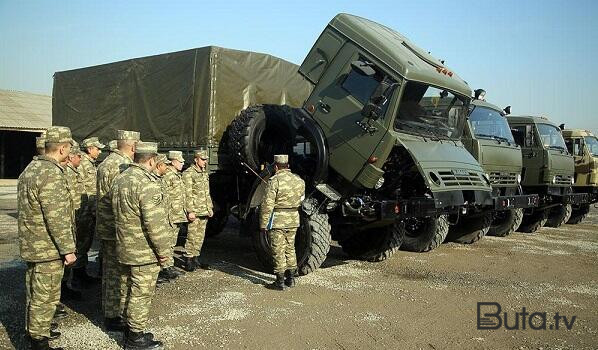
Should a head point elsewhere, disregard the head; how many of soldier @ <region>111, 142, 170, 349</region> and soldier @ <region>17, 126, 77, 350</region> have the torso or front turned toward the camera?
0

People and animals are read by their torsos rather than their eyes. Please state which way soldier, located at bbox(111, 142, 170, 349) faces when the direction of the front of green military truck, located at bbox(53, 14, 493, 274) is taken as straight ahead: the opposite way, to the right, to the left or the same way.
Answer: to the left

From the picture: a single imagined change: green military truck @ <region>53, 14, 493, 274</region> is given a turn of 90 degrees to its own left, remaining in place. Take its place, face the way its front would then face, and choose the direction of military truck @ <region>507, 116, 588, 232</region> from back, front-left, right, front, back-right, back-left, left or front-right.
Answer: front

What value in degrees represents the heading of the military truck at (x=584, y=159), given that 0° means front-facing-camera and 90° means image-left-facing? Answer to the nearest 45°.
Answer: approximately 315°

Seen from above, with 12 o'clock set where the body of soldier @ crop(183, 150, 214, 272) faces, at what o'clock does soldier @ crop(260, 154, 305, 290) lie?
soldier @ crop(260, 154, 305, 290) is roughly at 12 o'clock from soldier @ crop(183, 150, 214, 272).

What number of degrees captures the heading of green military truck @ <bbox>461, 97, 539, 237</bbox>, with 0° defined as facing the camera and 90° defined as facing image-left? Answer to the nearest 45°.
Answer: approximately 315°

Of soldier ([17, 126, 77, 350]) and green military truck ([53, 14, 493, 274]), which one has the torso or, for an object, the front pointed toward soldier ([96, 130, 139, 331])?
soldier ([17, 126, 77, 350])

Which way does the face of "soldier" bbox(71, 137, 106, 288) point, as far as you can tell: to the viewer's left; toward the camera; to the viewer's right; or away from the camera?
to the viewer's right

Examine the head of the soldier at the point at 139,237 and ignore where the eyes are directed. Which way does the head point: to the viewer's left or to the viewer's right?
to the viewer's right

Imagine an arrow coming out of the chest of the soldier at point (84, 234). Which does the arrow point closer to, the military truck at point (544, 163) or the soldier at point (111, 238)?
the military truck

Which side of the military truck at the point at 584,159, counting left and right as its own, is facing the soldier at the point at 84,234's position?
right

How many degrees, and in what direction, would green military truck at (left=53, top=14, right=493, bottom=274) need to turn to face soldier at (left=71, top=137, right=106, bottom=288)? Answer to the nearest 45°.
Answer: approximately 135° to its right

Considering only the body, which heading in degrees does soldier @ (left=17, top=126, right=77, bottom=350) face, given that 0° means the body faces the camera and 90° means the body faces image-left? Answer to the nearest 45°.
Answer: approximately 225°

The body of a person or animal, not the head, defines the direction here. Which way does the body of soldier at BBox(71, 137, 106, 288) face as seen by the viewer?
to the viewer's right

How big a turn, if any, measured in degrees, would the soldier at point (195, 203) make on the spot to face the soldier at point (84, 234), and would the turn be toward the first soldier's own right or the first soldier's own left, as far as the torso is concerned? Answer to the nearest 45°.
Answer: approximately 90° to the first soldier's own right
